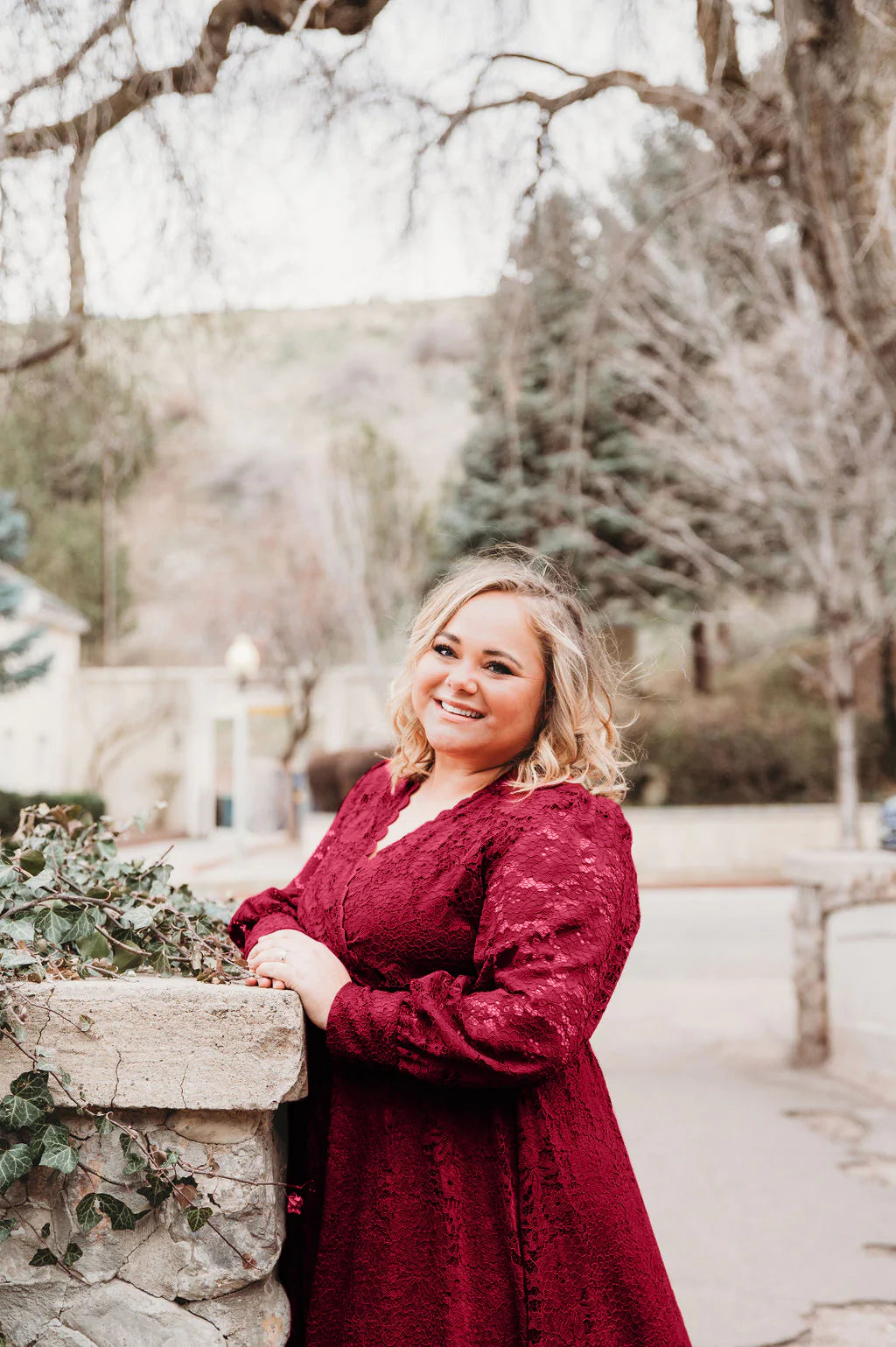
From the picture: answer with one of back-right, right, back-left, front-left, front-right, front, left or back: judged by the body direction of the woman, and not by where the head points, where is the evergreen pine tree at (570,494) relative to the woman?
back-right

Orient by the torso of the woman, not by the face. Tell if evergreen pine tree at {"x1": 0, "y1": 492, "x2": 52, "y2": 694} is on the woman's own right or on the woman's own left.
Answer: on the woman's own right

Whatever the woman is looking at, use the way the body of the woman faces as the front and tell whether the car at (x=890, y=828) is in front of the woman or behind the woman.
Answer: behind

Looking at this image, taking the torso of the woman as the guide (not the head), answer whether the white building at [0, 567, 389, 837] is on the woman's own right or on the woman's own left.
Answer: on the woman's own right

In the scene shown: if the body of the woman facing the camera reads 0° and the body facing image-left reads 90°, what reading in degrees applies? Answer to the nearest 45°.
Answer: approximately 45°
